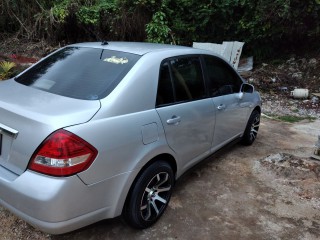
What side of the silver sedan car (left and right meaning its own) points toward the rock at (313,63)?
front

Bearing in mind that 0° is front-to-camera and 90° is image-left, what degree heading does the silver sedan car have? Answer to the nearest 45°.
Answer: approximately 225°

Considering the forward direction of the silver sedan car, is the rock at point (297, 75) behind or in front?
in front

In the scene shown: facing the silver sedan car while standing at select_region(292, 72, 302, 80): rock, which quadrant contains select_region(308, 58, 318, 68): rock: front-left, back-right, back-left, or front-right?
back-left
